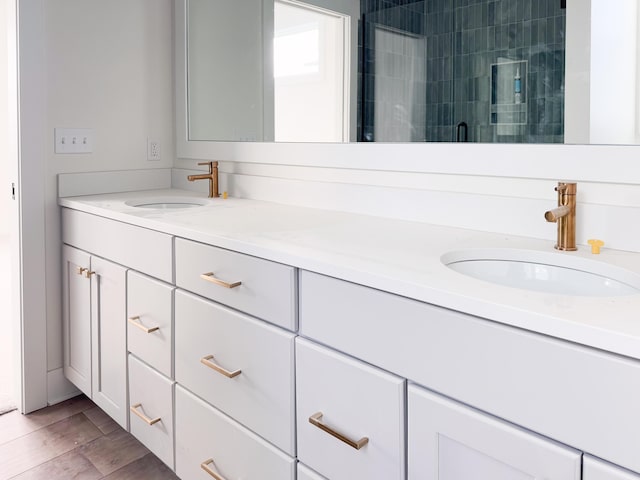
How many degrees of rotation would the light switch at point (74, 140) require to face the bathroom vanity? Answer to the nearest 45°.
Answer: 0° — it already faces it

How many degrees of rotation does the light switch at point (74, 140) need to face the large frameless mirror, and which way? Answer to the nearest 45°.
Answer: approximately 45° to its left

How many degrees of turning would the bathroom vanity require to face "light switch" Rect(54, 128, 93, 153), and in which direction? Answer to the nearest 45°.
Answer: approximately 90° to its right

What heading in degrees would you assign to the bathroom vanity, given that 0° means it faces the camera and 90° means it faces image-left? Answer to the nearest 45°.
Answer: approximately 45°

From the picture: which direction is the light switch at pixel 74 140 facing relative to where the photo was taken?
toward the camera

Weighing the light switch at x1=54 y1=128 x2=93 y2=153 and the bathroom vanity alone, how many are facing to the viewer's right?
0
